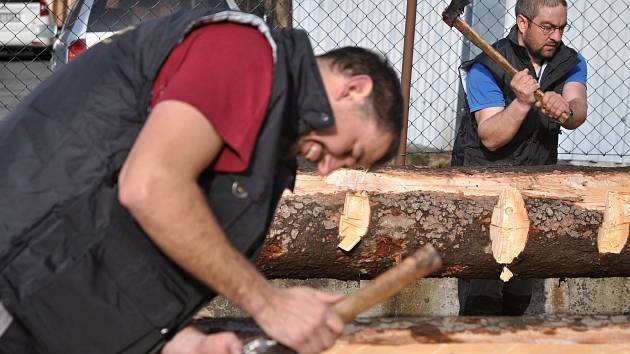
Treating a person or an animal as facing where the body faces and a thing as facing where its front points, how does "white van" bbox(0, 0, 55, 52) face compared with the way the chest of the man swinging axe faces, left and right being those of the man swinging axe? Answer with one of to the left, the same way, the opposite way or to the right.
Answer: the opposite way

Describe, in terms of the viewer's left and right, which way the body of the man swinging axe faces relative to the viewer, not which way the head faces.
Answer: facing the viewer and to the right of the viewer

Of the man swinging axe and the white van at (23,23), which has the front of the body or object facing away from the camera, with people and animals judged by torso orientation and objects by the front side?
the white van

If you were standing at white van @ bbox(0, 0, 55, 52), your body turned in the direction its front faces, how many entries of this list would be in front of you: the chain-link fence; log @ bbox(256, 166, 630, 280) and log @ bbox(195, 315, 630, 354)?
0

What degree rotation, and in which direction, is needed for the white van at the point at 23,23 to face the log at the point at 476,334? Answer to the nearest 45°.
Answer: approximately 180°

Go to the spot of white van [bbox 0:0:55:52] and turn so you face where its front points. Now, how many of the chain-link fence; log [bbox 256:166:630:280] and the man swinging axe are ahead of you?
0

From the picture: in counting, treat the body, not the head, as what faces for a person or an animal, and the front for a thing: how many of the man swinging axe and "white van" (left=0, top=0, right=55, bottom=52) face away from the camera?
1

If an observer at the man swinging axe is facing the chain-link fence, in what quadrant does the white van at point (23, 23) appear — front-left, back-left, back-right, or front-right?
front-left

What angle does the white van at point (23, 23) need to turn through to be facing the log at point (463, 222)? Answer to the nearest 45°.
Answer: approximately 180°

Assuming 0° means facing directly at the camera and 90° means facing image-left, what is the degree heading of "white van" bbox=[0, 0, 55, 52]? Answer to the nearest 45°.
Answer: approximately 180°

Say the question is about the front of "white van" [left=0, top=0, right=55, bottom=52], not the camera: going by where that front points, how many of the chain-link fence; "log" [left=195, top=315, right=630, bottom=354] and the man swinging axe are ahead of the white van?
0

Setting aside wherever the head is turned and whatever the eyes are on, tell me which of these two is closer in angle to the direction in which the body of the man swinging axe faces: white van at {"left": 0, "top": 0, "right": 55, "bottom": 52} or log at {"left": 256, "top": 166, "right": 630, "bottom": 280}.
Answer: the log
